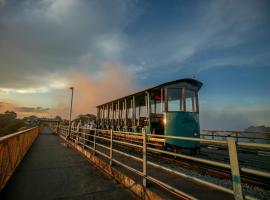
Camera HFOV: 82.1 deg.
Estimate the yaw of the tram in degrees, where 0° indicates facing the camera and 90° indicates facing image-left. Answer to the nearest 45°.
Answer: approximately 315°
